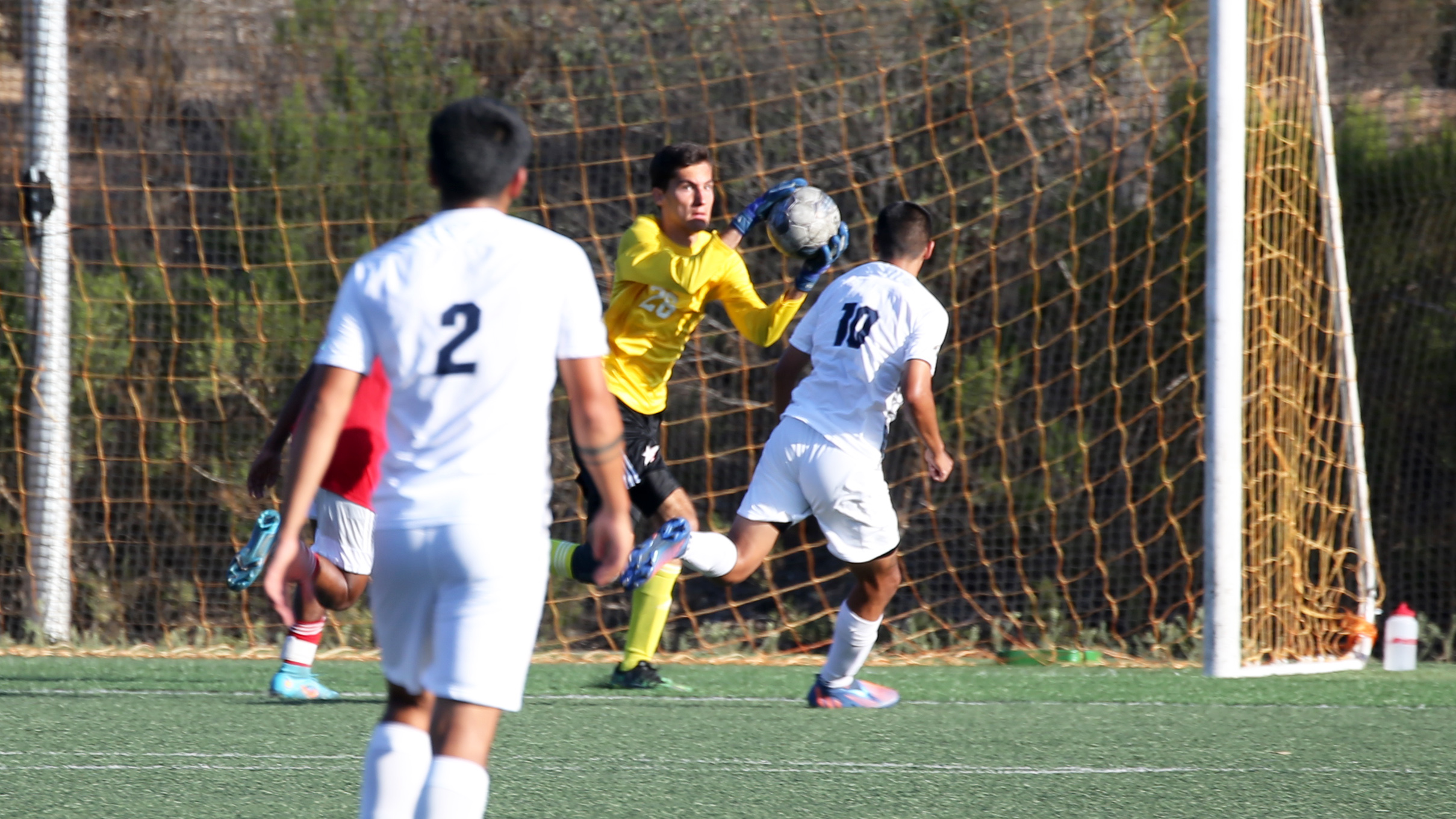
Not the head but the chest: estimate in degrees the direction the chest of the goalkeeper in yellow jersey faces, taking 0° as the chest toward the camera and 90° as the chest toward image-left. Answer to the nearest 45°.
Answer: approximately 315°

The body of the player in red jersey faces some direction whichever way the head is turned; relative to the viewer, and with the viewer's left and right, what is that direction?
facing to the right of the viewer

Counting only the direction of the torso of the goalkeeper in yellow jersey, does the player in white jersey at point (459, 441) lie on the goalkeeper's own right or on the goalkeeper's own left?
on the goalkeeper's own right

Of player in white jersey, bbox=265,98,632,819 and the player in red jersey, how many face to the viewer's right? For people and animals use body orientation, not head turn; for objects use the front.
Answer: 1

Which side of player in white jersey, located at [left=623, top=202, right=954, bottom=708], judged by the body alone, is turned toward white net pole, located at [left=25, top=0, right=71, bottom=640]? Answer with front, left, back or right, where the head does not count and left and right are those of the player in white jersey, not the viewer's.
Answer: left

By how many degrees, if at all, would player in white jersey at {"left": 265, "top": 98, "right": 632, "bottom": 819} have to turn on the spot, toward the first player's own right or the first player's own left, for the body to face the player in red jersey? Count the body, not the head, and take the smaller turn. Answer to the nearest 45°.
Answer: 0° — they already face them

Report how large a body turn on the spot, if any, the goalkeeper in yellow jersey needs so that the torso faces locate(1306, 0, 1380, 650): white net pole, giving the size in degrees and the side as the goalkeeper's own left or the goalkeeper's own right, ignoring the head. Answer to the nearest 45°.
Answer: approximately 90° to the goalkeeper's own left

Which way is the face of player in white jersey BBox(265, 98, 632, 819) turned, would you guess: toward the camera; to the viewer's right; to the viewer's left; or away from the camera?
away from the camera

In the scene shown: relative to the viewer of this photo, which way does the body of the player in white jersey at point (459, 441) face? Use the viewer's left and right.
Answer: facing away from the viewer

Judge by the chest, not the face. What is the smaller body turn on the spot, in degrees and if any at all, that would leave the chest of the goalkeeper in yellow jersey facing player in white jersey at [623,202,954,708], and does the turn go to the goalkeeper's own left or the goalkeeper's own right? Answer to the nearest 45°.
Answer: approximately 45° to the goalkeeper's own left
